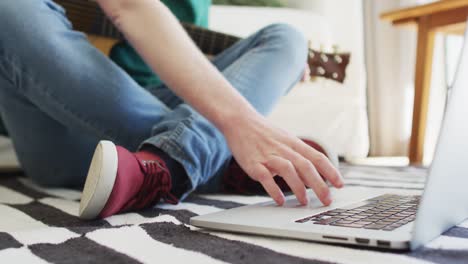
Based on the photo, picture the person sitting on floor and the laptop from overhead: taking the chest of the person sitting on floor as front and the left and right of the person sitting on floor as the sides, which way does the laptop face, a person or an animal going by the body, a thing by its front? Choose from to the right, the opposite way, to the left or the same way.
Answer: the opposite way

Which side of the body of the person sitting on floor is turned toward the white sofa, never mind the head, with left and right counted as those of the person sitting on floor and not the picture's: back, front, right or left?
left

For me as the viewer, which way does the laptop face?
facing away from the viewer and to the left of the viewer

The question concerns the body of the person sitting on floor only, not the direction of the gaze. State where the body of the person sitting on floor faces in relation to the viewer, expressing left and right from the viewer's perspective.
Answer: facing the viewer and to the right of the viewer

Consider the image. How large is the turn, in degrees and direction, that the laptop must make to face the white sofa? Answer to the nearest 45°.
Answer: approximately 45° to its right
